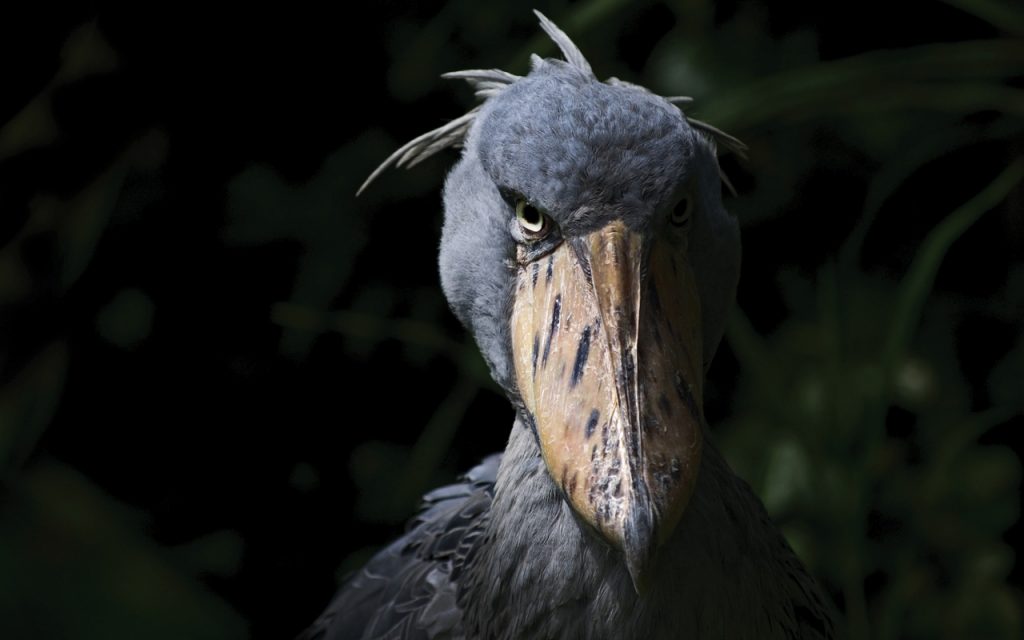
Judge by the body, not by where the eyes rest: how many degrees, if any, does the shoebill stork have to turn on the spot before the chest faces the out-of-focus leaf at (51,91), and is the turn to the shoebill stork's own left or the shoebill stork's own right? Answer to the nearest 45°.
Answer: approximately 135° to the shoebill stork's own right

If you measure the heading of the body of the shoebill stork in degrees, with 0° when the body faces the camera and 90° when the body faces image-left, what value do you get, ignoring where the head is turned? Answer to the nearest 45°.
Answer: approximately 0°

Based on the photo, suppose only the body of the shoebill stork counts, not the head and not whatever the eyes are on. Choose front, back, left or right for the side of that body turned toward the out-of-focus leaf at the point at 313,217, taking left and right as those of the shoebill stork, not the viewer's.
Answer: back

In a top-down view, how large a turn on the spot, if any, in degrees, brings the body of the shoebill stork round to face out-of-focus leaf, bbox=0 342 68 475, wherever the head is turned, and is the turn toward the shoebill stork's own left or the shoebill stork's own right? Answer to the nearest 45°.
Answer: approximately 135° to the shoebill stork's own right

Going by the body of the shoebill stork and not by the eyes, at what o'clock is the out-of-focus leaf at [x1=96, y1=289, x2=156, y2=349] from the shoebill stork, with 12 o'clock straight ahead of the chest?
The out-of-focus leaf is roughly at 5 o'clock from the shoebill stork.

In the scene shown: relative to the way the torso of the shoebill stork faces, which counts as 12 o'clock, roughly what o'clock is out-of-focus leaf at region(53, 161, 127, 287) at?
The out-of-focus leaf is roughly at 5 o'clock from the shoebill stork.

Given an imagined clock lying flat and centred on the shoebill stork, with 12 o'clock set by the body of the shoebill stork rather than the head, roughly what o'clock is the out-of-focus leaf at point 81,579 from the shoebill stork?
The out-of-focus leaf is roughly at 4 o'clock from the shoebill stork.
